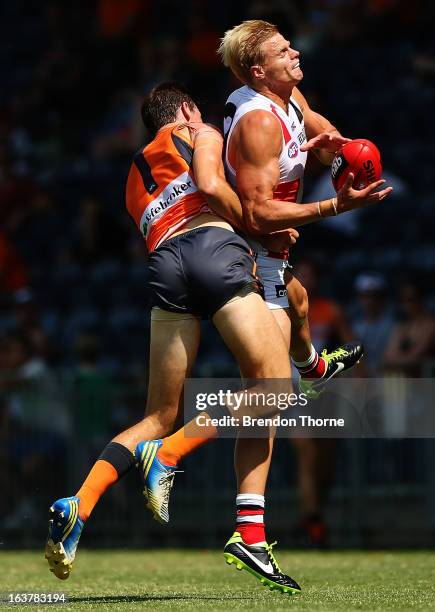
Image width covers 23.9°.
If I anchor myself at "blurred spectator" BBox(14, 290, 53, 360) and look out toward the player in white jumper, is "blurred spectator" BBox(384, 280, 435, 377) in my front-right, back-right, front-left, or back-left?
front-left

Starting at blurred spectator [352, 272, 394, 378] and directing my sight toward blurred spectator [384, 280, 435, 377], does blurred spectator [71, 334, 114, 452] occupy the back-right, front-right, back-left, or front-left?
back-right

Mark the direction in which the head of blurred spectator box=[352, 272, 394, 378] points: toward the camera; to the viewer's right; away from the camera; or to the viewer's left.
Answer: toward the camera

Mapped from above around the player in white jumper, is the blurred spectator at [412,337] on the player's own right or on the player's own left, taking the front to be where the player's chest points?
on the player's own left

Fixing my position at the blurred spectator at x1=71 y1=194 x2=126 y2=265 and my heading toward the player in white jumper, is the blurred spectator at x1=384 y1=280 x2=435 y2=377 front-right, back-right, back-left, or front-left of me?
front-left

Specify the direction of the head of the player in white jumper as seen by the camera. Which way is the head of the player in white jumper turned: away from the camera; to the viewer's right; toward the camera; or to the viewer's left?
to the viewer's right
